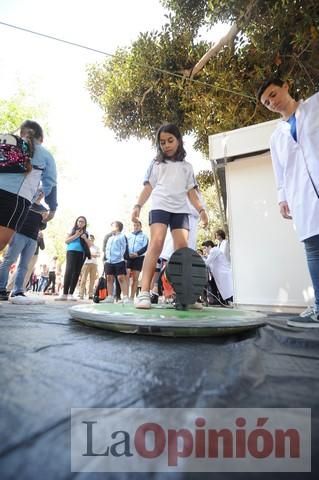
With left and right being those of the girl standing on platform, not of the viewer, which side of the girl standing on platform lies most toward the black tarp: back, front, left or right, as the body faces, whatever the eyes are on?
front

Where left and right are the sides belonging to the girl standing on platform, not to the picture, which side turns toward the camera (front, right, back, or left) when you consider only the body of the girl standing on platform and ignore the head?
front

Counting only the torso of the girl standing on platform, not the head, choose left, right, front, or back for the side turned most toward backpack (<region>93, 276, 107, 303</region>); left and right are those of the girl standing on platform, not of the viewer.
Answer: back

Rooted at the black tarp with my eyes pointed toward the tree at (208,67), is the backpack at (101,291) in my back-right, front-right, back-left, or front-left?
front-left

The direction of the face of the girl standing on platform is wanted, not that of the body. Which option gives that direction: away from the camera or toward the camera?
toward the camera
